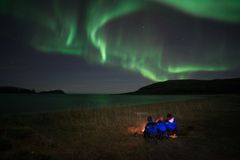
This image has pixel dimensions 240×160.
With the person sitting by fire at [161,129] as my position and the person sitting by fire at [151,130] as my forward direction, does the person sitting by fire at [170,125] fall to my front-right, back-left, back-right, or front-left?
back-right

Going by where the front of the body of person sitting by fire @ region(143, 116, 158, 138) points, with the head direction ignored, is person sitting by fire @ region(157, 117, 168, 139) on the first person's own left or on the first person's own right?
on the first person's own right

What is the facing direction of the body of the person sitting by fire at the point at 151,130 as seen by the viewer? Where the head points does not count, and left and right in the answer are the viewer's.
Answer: facing away from the viewer and to the left of the viewer

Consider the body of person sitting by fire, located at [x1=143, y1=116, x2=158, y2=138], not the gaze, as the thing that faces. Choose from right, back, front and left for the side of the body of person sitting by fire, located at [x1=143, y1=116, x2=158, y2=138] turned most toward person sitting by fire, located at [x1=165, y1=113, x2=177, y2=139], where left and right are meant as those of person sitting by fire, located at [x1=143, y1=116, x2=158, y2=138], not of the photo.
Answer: right
